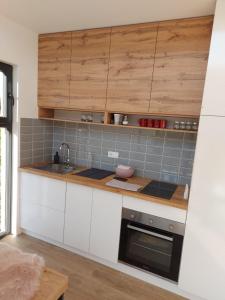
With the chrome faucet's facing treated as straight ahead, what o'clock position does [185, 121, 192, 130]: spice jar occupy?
The spice jar is roughly at 9 o'clock from the chrome faucet.

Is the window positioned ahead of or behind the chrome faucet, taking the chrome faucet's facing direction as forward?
ahead

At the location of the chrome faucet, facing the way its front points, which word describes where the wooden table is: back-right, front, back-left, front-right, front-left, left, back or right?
front-left

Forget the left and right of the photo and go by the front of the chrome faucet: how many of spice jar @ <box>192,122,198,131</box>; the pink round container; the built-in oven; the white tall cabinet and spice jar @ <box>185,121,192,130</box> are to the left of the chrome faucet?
5

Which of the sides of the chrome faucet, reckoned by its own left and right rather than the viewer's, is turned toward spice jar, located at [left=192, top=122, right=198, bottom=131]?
left

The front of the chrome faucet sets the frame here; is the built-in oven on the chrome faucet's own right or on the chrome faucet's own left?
on the chrome faucet's own left

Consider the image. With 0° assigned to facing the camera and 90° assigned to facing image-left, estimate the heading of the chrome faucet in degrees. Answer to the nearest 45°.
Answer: approximately 45°

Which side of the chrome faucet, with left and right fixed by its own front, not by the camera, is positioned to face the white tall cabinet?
left
